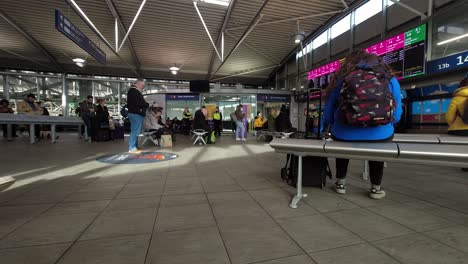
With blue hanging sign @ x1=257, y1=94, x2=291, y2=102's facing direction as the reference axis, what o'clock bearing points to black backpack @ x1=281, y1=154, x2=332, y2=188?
The black backpack is roughly at 12 o'clock from the blue hanging sign.

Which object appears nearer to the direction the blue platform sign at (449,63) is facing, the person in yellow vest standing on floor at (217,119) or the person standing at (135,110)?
the person standing

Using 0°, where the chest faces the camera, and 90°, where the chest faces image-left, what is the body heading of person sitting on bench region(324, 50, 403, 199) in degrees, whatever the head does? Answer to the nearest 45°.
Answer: approximately 180°

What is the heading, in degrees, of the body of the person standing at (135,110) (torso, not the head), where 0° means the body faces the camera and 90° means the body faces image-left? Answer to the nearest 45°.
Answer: approximately 270°

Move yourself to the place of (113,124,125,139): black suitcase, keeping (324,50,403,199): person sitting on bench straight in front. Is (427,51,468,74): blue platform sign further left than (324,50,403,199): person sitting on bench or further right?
left

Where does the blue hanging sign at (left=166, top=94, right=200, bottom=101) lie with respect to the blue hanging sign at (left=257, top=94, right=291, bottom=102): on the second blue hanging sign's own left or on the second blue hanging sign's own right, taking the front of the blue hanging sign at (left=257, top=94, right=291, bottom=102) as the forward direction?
on the second blue hanging sign's own right

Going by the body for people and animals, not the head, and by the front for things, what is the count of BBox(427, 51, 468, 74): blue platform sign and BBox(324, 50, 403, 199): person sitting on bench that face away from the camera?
1

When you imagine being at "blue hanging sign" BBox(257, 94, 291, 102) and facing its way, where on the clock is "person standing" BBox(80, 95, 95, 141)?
The person standing is roughly at 1 o'clock from the blue hanging sign.

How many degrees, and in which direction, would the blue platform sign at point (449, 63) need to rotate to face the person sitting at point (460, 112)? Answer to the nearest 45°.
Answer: approximately 45° to its left
